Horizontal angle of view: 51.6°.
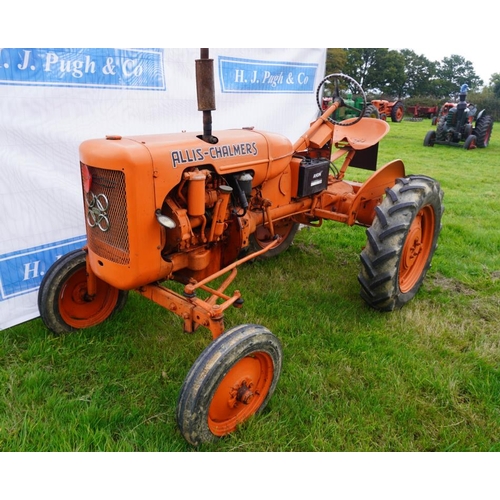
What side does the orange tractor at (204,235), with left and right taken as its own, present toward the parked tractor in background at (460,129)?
back

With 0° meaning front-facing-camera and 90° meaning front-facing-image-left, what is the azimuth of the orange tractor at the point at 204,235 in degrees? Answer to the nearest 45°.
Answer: approximately 45°
